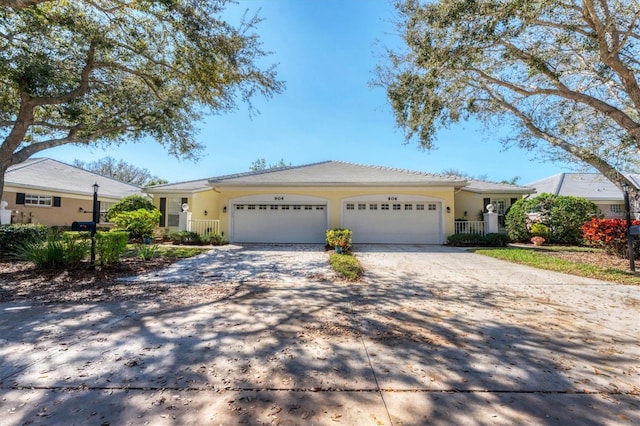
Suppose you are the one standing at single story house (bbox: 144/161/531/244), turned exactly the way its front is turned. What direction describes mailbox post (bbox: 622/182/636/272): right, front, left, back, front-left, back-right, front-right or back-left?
front-left

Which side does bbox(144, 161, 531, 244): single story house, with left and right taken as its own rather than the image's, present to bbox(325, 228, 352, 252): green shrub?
front

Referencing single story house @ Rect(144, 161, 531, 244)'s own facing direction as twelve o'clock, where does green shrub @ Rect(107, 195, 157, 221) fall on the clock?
The green shrub is roughly at 3 o'clock from the single story house.

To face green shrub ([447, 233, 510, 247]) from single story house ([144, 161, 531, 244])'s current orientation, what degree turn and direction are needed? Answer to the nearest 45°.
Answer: approximately 90° to its left

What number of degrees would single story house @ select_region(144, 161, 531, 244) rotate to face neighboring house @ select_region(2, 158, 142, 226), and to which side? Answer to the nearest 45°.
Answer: approximately 90° to its right

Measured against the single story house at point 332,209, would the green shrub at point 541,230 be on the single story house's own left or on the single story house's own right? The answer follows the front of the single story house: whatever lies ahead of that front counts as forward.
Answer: on the single story house's own left

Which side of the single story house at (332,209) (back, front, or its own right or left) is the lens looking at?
front

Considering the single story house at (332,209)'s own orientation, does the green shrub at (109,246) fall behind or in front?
in front

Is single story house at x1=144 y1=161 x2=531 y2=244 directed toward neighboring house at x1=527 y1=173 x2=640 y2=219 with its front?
no

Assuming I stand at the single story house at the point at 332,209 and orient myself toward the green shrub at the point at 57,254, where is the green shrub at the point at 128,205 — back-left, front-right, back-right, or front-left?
front-right

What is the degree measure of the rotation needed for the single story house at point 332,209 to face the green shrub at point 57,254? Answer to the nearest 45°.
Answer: approximately 45° to its right

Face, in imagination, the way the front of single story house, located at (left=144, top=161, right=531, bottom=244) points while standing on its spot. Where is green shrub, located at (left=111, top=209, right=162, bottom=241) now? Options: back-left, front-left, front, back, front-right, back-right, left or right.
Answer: right

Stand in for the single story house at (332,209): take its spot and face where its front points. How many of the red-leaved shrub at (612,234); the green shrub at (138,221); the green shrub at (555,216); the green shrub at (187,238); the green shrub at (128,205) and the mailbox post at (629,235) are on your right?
3

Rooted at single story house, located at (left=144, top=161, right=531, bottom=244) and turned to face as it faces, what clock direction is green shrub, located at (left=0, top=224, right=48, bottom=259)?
The green shrub is roughly at 2 o'clock from the single story house.

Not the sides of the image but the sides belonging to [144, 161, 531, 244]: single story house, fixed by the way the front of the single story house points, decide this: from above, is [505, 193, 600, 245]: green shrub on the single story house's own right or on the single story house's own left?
on the single story house's own left

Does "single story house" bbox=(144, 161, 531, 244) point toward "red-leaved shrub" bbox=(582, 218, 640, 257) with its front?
no
